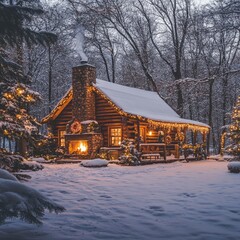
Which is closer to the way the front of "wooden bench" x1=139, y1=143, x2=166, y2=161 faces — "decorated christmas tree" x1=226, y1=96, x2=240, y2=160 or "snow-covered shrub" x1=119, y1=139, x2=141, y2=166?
the snow-covered shrub

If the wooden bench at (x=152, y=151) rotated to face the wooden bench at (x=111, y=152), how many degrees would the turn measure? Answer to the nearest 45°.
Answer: approximately 45° to its right

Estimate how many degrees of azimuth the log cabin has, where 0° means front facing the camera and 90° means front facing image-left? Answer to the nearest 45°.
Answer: approximately 315°

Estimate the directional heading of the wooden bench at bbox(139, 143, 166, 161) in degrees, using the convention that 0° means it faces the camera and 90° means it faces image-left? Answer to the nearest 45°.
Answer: approximately 0°

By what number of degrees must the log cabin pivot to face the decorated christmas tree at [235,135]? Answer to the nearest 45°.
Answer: approximately 45° to its left
